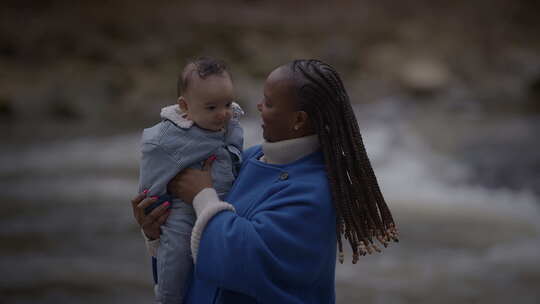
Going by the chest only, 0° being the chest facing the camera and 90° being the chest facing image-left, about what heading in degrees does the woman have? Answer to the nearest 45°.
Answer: approximately 90°

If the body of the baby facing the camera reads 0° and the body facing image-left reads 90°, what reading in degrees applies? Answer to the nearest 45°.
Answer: approximately 315°

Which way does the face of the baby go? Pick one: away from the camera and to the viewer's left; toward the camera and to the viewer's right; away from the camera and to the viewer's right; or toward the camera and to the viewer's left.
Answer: toward the camera and to the viewer's right

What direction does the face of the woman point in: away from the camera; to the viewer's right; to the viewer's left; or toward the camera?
to the viewer's left
